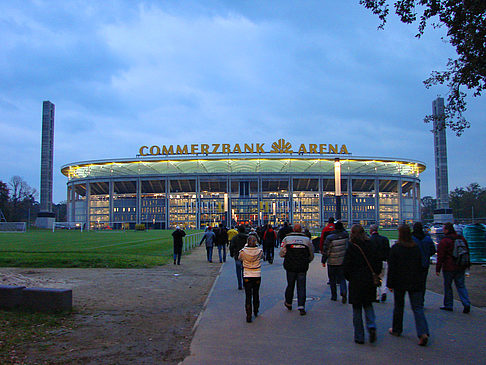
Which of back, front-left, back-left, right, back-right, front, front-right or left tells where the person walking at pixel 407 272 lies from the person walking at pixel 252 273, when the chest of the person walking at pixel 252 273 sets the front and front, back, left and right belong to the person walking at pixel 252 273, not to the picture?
back-right

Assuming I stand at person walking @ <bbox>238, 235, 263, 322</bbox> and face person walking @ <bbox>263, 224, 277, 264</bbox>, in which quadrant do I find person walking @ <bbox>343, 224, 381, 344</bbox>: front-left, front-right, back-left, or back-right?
back-right

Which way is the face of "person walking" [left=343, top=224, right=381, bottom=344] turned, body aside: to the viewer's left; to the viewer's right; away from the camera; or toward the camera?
away from the camera

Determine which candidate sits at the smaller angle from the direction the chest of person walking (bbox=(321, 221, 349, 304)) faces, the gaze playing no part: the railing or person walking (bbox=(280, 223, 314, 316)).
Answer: the railing

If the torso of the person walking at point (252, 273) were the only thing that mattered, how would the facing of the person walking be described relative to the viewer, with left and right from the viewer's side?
facing away from the viewer

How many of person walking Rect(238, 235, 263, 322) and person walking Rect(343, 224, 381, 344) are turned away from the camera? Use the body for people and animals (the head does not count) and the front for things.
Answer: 2

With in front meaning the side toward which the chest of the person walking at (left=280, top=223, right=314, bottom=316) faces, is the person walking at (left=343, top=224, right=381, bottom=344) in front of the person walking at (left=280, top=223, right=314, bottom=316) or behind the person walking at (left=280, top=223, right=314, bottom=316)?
behind

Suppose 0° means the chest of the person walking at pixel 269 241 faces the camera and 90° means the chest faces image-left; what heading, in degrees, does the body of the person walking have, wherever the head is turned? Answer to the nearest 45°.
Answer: approximately 180°

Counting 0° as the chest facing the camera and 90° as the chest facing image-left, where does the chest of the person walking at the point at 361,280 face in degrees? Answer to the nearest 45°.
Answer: approximately 180°

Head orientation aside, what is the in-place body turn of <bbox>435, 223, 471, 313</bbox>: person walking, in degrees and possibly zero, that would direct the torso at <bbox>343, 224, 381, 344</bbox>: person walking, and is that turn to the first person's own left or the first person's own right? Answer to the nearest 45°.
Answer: approximately 90° to the first person's own left

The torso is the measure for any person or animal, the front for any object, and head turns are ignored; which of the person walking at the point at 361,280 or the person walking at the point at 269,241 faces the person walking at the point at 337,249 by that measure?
the person walking at the point at 361,280

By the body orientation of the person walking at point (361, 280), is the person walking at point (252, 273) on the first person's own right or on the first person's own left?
on the first person's own left
